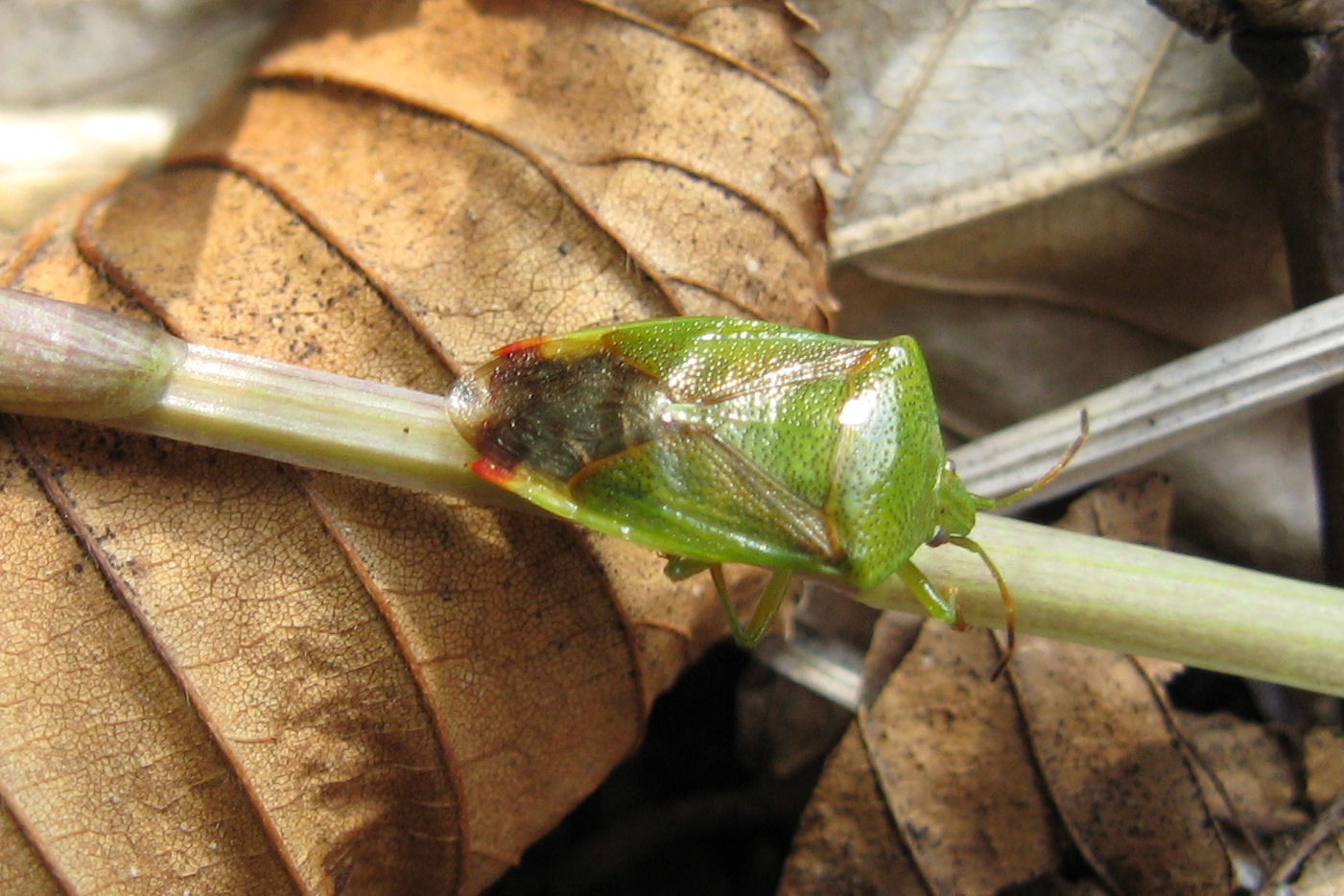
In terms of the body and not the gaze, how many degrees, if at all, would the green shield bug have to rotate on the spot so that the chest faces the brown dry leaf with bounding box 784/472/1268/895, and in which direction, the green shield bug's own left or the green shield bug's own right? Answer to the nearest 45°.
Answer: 0° — it already faces it

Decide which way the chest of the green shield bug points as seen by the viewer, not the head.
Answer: to the viewer's right

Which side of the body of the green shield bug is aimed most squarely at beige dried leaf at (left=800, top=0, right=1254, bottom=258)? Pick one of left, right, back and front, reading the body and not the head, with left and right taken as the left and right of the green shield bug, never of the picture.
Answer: left
